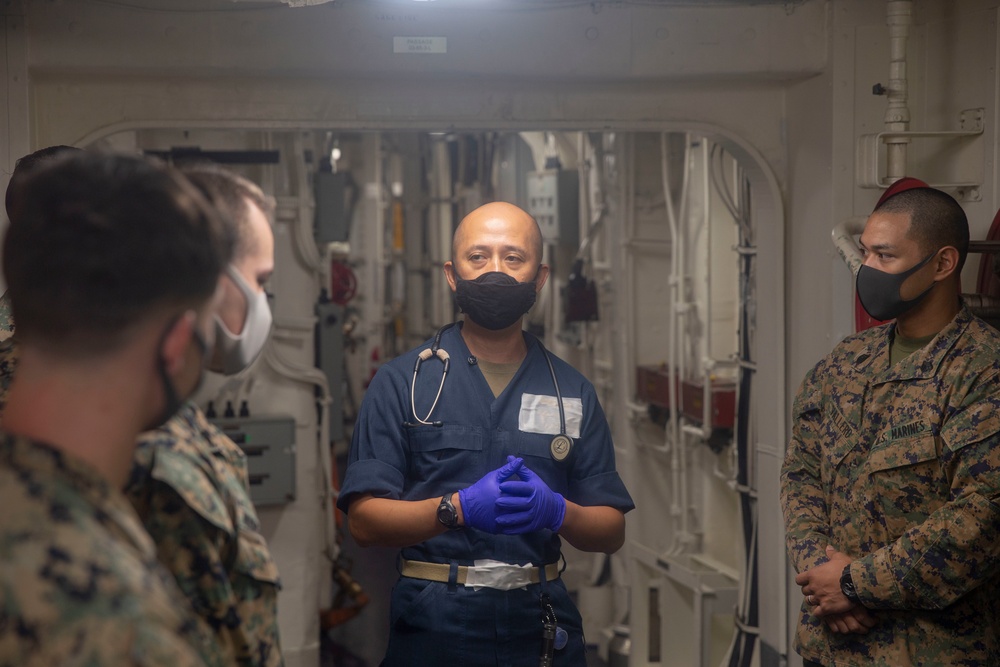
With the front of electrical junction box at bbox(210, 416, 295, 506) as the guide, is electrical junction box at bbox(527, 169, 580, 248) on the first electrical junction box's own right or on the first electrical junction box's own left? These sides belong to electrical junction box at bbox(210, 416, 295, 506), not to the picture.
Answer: on the first electrical junction box's own left

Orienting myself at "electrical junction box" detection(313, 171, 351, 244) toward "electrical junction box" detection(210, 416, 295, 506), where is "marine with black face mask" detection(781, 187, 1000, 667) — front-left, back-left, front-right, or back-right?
front-left

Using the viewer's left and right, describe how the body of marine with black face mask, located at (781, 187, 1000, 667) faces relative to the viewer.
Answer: facing the viewer and to the left of the viewer

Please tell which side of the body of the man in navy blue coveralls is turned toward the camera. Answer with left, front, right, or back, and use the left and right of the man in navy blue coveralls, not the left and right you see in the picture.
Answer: front

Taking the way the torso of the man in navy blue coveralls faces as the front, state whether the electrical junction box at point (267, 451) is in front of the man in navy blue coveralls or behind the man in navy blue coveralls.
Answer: behind

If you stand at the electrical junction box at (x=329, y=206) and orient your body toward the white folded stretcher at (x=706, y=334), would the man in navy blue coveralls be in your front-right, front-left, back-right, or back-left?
front-right

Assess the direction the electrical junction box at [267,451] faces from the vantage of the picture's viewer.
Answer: facing the viewer

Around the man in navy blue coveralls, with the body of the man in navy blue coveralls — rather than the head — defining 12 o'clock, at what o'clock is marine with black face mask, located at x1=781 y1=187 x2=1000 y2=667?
The marine with black face mask is roughly at 9 o'clock from the man in navy blue coveralls.

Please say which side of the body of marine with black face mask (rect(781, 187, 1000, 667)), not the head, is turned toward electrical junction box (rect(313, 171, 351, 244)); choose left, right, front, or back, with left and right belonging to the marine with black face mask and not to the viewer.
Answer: right

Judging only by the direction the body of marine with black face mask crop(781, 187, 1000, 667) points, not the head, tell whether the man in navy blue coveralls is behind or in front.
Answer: in front

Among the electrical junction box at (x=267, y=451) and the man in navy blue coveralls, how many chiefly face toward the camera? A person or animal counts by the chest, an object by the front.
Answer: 2

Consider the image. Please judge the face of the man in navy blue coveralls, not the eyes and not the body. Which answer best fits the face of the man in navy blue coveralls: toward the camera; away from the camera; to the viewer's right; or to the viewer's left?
toward the camera

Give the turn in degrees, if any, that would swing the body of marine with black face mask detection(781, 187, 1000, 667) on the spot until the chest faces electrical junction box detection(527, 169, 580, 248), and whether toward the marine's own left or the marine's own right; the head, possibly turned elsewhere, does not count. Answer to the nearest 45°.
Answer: approximately 90° to the marine's own right

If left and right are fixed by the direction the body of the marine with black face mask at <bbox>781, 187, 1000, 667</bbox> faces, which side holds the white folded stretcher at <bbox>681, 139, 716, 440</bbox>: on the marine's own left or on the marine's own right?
on the marine's own right

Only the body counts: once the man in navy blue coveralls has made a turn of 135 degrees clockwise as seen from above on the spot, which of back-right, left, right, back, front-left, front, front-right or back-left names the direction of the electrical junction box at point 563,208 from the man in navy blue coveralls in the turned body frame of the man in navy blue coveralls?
front-right
